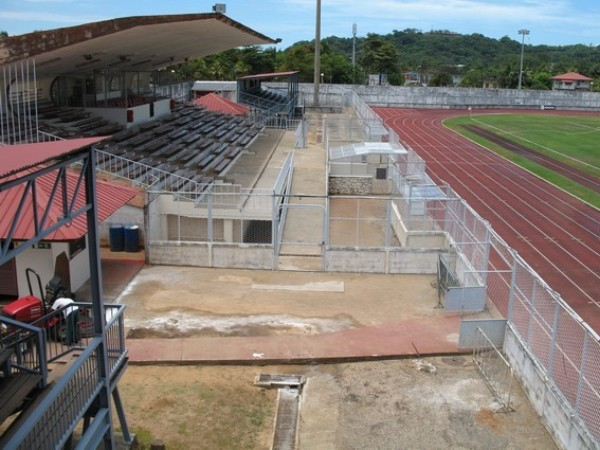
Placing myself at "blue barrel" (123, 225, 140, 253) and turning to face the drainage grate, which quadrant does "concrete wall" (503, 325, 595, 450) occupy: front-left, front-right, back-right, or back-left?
front-left

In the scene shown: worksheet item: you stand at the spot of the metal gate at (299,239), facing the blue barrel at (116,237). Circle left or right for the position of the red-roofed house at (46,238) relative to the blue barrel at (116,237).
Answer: left

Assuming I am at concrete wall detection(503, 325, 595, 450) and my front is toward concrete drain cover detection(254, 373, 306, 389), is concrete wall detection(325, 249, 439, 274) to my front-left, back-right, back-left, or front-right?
front-right

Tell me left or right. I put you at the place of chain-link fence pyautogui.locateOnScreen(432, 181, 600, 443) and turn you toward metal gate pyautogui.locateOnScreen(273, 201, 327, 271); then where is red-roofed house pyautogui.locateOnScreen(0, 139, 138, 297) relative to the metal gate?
left
